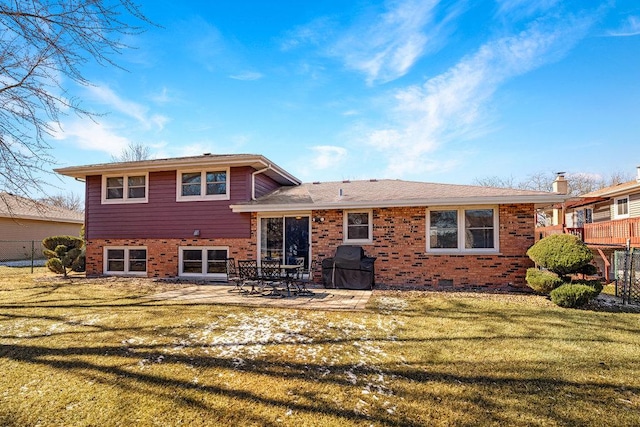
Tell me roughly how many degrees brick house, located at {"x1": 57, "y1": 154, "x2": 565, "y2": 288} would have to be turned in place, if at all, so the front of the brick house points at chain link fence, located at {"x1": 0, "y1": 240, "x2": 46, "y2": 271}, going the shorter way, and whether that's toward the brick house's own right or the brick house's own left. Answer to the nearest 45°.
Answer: approximately 45° to the brick house's own left

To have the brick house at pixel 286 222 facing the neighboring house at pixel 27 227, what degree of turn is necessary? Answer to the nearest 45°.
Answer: approximately 45° to its left

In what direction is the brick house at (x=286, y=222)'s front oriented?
away from the camera

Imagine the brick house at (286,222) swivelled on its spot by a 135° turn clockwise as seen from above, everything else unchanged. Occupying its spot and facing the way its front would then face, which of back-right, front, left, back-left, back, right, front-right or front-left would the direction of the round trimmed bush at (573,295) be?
front

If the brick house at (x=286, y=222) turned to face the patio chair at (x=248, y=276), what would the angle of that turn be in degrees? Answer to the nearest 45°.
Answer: approximately 180°

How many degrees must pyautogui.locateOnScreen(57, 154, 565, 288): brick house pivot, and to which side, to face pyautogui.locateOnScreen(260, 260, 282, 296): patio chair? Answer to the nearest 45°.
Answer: approximately 180°
